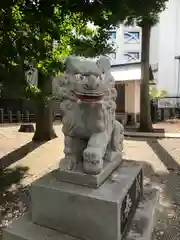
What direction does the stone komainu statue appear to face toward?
toward the camera

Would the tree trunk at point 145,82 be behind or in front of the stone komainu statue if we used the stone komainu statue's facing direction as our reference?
behind

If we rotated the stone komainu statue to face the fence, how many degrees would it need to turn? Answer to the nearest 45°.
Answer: approximately 180°
